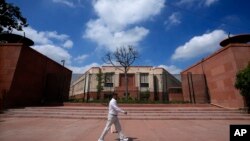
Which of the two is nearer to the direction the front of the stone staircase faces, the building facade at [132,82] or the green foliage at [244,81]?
the green foliage

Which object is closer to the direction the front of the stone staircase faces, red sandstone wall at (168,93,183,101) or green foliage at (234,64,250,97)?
the green foliage

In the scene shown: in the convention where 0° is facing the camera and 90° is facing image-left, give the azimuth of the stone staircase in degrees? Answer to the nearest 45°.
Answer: approximately 0°

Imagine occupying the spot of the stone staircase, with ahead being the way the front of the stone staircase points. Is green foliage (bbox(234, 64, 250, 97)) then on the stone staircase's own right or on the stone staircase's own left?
on the stone staircase's own left

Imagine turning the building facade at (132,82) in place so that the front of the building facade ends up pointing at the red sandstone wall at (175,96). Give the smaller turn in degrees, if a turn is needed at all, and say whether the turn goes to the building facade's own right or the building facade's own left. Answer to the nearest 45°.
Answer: approximately 45° to the building facade's own left

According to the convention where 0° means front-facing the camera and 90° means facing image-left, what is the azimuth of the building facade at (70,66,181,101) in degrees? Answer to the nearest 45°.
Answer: approximately 0°

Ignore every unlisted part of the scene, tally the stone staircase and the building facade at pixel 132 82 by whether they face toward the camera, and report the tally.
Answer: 2

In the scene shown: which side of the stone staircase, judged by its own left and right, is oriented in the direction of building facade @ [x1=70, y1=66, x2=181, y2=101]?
back

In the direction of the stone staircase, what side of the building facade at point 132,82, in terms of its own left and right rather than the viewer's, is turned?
front
